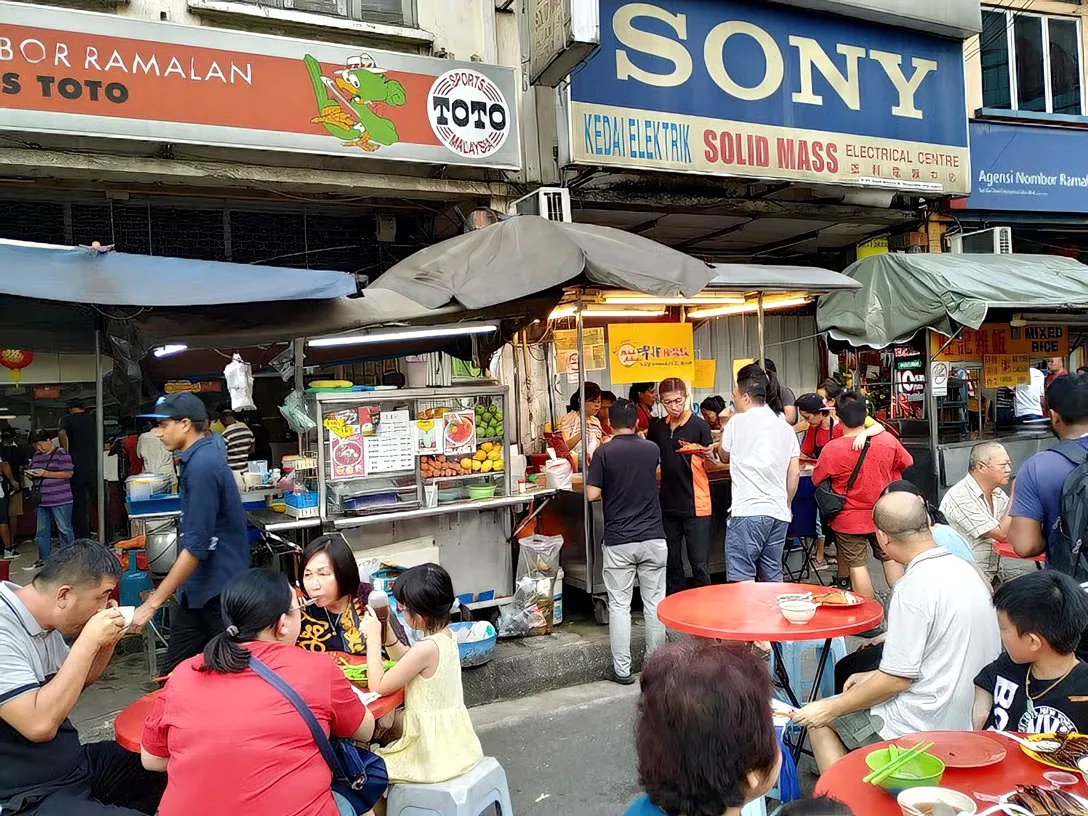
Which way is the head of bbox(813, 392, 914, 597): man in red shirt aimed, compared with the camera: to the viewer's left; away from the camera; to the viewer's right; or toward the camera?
away from the camera

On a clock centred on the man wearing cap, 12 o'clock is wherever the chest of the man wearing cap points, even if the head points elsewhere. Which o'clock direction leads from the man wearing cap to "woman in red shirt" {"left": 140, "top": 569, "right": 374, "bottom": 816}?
The woman in red shirt is roughly at 9 o'clock from the man wearing cap.

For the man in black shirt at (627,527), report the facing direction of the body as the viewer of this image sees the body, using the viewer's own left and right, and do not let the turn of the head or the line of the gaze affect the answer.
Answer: facing away from the viewer

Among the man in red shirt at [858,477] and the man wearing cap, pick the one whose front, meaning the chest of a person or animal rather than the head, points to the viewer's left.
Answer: the man wearing cap

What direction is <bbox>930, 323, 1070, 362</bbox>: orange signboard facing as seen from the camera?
toward the camera

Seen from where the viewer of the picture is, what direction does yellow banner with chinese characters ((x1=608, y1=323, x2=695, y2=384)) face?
facing the viewer

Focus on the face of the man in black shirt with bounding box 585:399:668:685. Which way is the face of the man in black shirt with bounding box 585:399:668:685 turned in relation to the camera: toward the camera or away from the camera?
away from the camera

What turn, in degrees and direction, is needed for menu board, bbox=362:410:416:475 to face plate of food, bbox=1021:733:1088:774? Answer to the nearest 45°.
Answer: approximately 45° to its left

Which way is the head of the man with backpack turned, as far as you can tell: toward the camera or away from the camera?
away from the camera

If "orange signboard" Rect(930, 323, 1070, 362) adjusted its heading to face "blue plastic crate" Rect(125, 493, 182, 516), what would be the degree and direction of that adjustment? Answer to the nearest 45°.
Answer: approximately 45° to its right

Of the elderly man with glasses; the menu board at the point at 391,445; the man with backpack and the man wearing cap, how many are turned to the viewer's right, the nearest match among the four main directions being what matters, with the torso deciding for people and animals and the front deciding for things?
1

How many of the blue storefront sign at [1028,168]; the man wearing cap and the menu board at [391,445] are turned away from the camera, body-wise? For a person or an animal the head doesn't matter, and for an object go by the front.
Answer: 0

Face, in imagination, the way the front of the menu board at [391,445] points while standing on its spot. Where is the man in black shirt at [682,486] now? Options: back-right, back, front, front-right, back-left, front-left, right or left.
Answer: left

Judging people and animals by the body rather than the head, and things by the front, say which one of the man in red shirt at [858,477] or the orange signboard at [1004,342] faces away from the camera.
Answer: the man in red shirt
